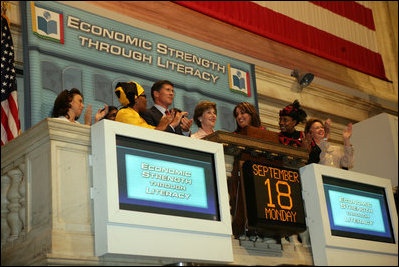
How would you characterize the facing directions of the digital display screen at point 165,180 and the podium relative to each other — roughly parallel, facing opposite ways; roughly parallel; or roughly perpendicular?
roughly parallel

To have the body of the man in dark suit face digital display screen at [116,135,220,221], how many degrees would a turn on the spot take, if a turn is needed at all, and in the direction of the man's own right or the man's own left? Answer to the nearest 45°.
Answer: approximately 45° to the man's own right

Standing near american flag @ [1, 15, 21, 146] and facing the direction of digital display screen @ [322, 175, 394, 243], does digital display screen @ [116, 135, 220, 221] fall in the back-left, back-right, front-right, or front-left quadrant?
front-right

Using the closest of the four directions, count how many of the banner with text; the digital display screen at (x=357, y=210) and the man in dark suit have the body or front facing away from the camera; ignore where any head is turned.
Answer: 0

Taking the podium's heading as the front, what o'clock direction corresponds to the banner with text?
The banner with text is roughly at 6 o'clock from the podium.

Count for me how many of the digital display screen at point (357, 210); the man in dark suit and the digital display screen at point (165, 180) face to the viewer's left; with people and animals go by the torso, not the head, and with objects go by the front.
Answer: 0

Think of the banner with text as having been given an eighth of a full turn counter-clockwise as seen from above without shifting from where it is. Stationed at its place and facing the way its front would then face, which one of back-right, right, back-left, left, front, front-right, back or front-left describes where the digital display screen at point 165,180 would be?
right

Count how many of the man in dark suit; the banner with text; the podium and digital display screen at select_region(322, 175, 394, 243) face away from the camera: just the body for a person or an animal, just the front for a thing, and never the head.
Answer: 0

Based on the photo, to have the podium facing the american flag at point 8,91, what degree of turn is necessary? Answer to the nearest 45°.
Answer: approximately 135° to its right

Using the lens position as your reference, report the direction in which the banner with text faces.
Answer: facing the viewer and to the right of the viewer

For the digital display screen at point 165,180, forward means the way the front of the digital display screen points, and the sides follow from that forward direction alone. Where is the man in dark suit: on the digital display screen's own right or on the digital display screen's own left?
on the digital display screen's own left

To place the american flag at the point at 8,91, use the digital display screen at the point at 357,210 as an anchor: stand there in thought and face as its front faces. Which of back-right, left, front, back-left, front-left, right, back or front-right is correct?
back-right

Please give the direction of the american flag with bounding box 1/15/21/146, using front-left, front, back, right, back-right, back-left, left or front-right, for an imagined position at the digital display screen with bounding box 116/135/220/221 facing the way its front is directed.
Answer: back

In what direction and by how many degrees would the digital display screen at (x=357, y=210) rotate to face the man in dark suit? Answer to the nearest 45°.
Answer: approximately 135° to its right
